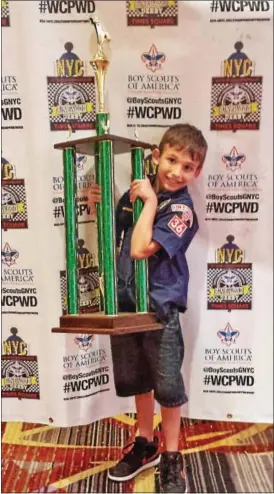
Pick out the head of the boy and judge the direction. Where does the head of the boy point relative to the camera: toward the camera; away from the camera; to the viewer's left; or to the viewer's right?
toward the camera
